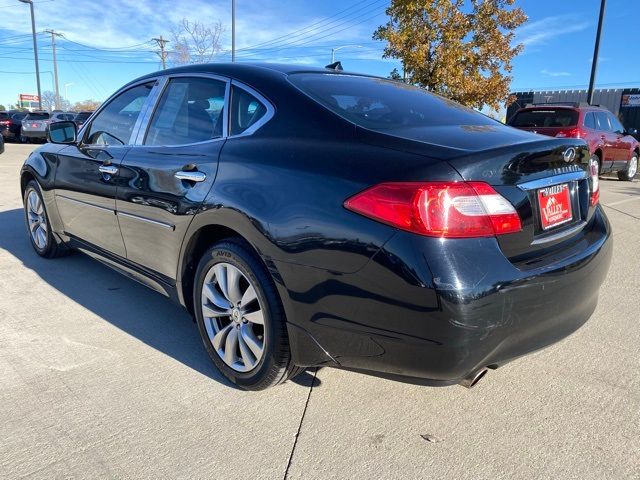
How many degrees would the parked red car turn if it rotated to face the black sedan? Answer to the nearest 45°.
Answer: approximately 135° to its right

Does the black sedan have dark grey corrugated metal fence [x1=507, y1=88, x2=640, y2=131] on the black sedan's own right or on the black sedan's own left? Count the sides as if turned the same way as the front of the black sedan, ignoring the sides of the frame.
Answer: on the black sedan's own right

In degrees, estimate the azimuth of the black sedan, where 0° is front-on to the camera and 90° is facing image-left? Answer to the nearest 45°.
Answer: approximately 135°

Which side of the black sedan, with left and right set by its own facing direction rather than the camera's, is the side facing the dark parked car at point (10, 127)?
front

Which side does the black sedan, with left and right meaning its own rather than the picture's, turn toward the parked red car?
right

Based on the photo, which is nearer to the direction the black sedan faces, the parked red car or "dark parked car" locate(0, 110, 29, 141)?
the dark parked car

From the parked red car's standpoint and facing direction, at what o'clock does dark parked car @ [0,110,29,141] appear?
The dark parked car is roughly at 8 o'clock from the parked red car.

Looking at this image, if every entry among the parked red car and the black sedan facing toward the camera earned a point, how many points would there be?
0

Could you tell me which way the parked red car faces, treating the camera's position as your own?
facing away from the viewer and to the right of the viewer
